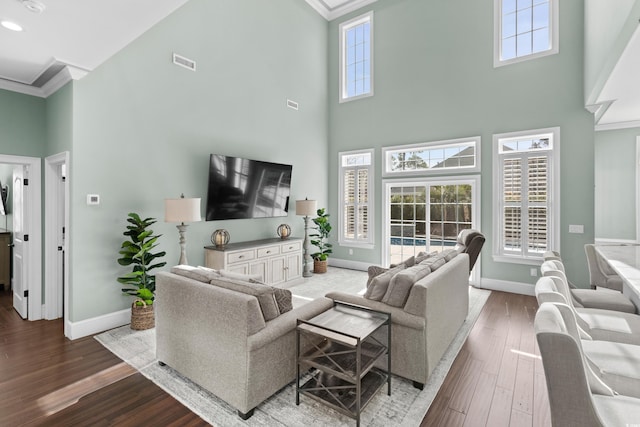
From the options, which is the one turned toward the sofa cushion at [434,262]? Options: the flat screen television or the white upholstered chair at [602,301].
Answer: the flat screen television

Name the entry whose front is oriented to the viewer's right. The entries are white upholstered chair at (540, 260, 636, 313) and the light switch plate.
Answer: the white upholstered chair

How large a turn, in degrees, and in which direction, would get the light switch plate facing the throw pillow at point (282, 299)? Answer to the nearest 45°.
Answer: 0° — it already faces it

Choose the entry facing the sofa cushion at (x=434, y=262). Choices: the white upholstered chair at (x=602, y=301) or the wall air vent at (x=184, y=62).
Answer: the wall air vent

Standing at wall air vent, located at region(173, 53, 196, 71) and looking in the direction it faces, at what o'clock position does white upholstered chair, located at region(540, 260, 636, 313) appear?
The white upholstered chair is roughly at 12 o'clock from the wall air vent.

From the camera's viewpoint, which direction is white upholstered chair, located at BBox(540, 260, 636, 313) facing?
to the viewer's right

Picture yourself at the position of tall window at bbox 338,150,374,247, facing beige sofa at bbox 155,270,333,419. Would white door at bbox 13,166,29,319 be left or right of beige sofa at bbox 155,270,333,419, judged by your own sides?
right

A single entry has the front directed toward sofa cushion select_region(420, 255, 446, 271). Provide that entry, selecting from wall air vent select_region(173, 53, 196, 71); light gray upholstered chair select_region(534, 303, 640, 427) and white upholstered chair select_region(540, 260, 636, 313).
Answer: the wall air vent

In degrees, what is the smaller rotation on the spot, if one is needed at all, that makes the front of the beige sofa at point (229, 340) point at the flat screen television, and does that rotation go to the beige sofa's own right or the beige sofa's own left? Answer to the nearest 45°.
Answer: approximately 45° to the beige sofa's own left

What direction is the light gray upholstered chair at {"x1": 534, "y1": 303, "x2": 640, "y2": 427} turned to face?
to the viewer's right
